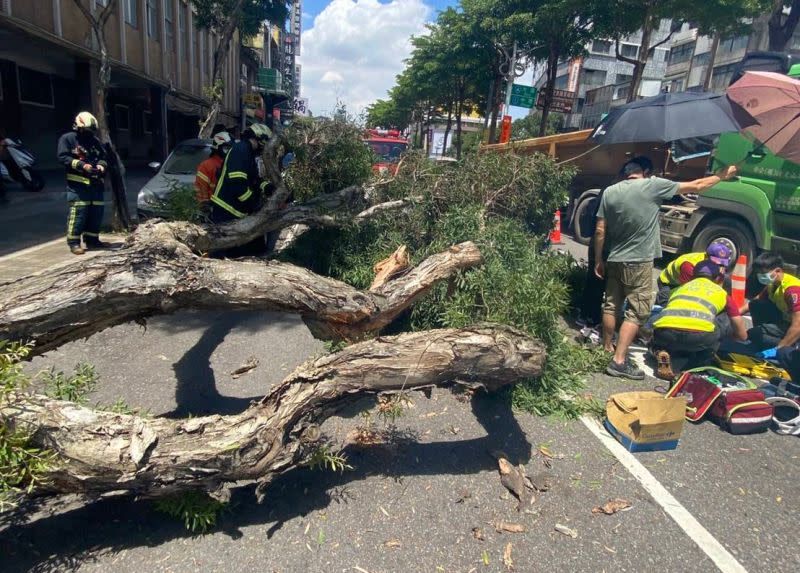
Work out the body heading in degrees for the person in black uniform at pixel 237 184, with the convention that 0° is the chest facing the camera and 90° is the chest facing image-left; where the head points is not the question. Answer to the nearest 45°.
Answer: approximately 270°

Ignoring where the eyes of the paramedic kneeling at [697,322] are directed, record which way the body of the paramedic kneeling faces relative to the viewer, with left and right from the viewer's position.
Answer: facing away from the viewer and to the right of the viewer

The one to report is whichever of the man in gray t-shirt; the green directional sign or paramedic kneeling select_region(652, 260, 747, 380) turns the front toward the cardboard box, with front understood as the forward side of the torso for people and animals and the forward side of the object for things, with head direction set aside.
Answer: the green directional sign

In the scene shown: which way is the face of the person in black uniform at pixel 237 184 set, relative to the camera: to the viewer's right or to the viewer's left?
to the viewer's right

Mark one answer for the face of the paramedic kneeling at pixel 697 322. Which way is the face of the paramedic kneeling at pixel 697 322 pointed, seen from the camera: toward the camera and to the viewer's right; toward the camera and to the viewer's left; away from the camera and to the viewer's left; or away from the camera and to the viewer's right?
away from the camera and to the viewer's right

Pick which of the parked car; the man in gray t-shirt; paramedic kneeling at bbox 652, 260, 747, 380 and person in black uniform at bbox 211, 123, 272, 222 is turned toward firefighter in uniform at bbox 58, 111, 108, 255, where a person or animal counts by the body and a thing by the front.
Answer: the parked car

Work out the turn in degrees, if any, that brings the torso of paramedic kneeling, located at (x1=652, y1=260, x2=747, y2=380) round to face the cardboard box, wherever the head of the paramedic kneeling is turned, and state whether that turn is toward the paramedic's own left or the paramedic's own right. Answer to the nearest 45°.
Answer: approximately 135° to the paramedic's own right

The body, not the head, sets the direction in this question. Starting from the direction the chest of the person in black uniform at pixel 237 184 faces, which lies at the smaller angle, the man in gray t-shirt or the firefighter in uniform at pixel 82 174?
the man in gray t-shirt

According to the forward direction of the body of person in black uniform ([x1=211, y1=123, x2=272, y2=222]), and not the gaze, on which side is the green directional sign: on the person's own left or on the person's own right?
on the person's own left

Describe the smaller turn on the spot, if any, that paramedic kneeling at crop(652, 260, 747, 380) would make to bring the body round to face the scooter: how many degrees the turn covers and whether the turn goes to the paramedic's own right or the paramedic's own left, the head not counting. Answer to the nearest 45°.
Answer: approximately 135° to the paramedic's own left

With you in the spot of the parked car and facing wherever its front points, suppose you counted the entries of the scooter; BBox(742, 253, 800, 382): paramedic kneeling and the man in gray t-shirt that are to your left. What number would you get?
2

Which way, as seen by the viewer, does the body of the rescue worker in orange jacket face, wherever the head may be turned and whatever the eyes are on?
to the viewer's right
